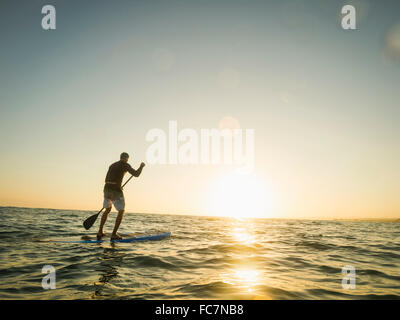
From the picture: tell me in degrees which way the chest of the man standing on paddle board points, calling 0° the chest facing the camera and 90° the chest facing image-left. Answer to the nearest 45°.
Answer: approximately 225°
